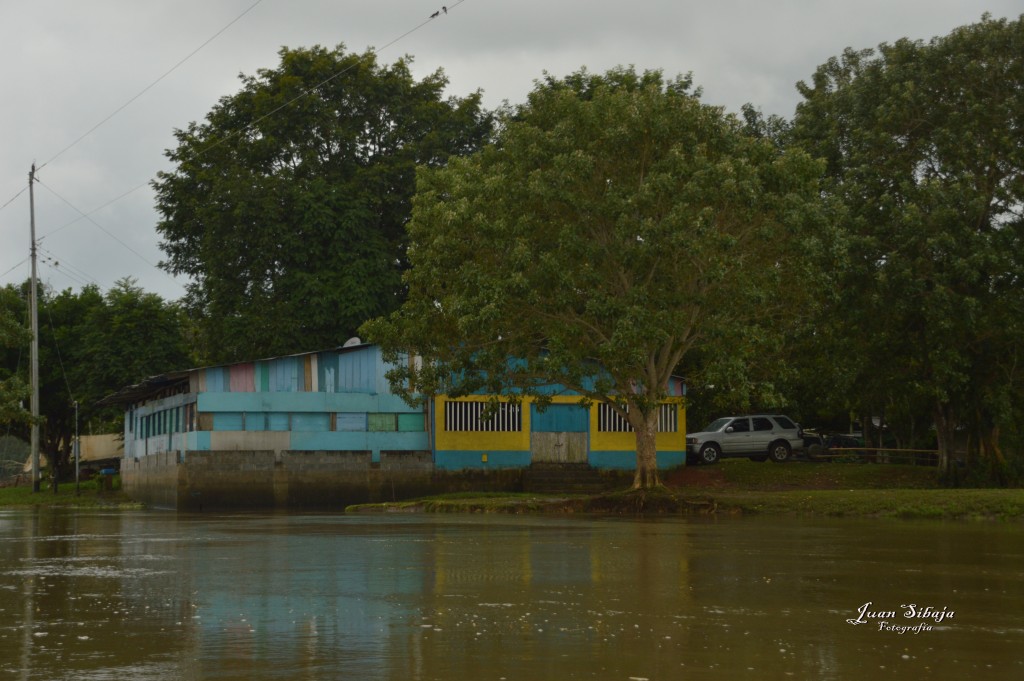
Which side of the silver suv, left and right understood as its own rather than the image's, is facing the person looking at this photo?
left

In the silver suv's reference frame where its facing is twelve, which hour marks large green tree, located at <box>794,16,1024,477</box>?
The large green tree is roughly at 8 o'clock from the silver suv.

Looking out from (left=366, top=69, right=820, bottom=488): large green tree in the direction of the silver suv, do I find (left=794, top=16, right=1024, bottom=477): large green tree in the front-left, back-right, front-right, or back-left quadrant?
front-right

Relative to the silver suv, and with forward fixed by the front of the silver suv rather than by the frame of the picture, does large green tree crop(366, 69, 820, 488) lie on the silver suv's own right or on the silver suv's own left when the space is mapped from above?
on the silver suv's own left
